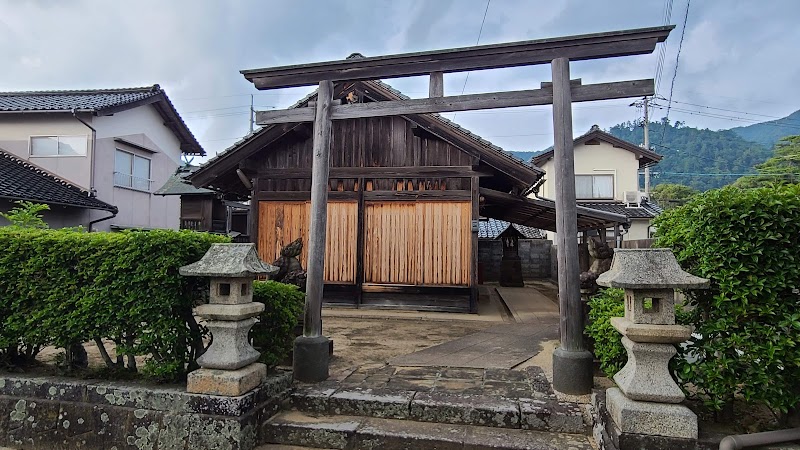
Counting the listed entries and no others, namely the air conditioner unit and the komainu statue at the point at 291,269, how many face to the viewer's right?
1

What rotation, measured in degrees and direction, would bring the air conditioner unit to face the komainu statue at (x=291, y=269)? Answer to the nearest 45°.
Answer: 0° — it already faces it

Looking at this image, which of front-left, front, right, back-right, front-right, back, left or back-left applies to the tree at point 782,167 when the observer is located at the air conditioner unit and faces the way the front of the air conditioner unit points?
back-left

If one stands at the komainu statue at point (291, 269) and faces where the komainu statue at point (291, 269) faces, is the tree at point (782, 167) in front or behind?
in front

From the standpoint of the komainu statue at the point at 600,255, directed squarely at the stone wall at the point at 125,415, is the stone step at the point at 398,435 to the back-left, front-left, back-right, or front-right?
front-left

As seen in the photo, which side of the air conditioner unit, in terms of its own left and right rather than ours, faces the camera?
front

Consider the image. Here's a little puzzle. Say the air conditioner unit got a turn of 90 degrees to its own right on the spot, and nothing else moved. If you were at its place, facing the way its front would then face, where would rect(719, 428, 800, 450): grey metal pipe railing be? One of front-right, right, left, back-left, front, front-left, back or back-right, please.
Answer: left

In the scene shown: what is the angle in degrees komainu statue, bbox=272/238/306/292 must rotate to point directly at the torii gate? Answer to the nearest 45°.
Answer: approximately 45° to its right

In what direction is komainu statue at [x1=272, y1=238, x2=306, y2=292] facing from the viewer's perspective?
to the viewer's right

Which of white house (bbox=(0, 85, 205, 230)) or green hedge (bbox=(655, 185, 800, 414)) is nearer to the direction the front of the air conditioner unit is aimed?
the green hedge

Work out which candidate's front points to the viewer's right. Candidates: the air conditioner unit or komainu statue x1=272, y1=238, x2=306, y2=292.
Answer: the komainu statue

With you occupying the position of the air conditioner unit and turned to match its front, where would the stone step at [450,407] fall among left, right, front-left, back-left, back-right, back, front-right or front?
front

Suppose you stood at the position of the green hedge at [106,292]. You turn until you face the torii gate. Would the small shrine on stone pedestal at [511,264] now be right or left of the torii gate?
left
